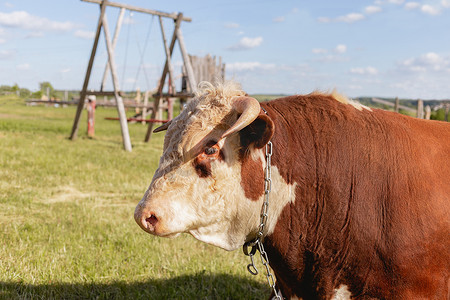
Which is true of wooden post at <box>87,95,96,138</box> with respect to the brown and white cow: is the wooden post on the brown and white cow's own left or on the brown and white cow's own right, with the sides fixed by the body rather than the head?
on the brown and white cow's own right

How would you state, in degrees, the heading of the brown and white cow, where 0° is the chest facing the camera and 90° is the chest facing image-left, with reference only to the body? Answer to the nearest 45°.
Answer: approximately 90°
